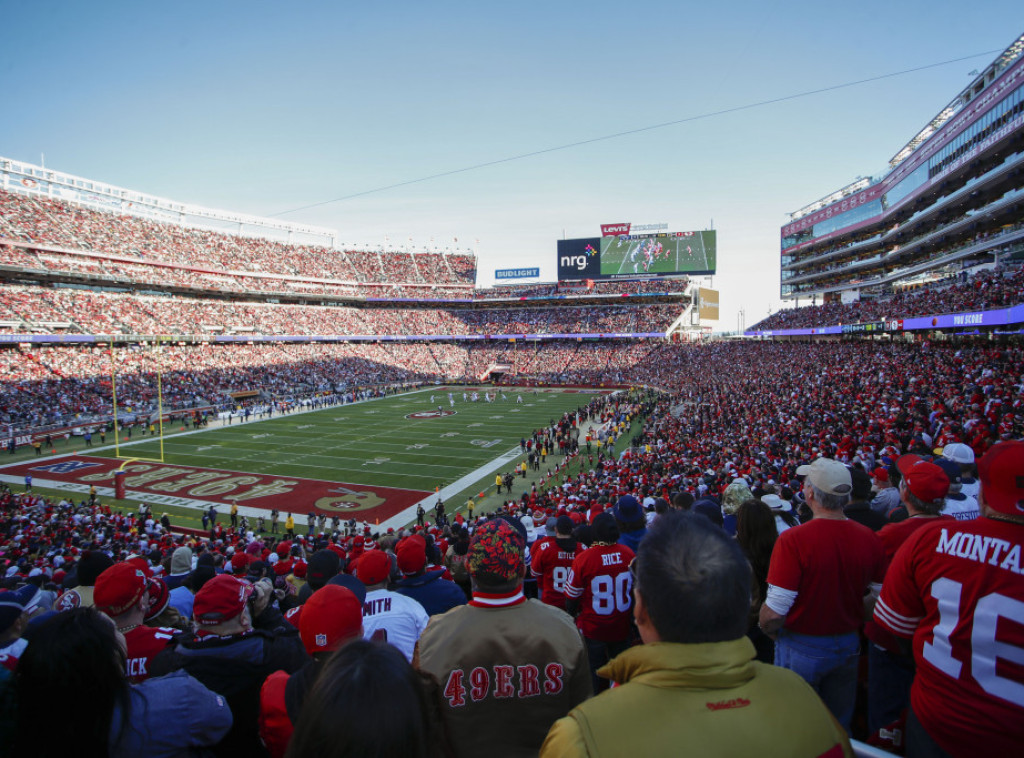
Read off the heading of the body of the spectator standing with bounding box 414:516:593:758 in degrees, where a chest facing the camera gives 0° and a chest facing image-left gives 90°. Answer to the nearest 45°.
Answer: approximately 180°

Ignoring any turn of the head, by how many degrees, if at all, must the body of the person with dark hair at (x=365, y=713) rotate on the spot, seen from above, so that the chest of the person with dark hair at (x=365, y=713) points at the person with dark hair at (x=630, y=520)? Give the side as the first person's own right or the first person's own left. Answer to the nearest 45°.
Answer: approximately 45° to the first person's own right

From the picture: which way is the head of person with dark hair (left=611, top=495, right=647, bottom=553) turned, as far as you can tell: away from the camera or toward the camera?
away from the camera

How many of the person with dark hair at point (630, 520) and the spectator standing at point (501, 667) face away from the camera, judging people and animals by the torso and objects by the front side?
2

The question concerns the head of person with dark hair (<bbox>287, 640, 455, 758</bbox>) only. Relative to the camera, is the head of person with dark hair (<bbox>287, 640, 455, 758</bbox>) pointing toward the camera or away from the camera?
away from the camera

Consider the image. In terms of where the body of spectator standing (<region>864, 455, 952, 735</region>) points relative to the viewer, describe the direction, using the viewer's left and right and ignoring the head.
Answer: facing away from the viewer and to the left of the viewer

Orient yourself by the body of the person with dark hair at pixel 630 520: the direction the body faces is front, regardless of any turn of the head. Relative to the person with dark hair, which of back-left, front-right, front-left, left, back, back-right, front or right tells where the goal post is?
front-left

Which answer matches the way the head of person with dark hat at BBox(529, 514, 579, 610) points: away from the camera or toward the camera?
away from the camera

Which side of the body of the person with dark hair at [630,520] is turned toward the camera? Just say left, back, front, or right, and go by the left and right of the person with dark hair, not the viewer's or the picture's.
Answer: back

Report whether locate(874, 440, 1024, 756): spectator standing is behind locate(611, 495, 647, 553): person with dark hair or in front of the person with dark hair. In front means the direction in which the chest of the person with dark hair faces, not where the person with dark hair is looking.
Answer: behind

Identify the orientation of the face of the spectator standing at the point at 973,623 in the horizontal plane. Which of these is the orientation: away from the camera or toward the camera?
away from the camera

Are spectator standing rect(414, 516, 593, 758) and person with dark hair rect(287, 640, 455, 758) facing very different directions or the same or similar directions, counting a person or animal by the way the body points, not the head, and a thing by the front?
same or similar directions

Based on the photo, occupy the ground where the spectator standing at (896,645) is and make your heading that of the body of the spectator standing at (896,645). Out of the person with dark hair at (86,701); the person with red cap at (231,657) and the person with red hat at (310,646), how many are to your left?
3

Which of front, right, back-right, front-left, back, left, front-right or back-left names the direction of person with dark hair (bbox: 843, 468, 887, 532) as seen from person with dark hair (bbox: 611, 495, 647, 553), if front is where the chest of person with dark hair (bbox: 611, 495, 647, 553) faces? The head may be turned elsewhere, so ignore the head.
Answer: right

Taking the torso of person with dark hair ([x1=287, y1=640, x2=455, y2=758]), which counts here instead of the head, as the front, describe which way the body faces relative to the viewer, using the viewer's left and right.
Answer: facing away from the viewer

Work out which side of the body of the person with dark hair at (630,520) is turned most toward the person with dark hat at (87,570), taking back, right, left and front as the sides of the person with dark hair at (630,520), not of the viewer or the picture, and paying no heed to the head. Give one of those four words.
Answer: left
